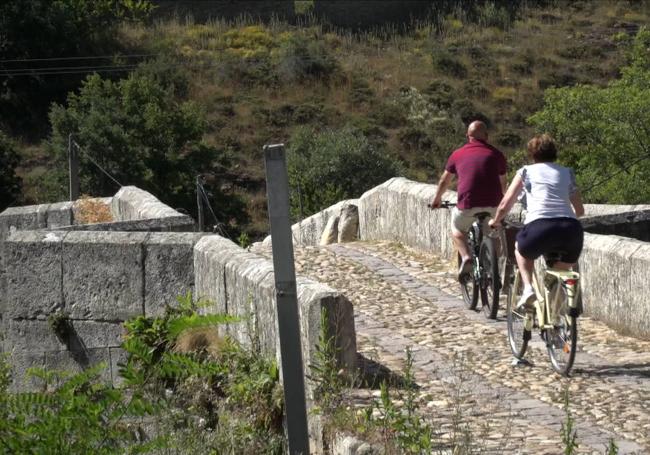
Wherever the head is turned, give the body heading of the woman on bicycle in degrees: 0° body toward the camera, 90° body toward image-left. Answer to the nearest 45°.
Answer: approximately 135°

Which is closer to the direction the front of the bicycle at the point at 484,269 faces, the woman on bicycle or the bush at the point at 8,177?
the bush

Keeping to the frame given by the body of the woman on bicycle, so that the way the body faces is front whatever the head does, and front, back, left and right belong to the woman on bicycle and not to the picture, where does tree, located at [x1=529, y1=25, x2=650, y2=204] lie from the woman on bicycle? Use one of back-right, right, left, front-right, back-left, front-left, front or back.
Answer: front-right

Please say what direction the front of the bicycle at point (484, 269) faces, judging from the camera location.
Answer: facing away from the viewer and to the left of the viewer

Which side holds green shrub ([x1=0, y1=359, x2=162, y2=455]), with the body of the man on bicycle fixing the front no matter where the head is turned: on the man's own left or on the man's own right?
on the man's own left

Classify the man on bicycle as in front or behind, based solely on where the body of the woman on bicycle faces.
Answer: in front

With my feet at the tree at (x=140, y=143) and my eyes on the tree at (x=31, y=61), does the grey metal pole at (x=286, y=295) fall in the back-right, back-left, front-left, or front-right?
back-left

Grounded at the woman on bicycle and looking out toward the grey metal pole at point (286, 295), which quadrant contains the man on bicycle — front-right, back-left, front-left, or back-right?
back-right

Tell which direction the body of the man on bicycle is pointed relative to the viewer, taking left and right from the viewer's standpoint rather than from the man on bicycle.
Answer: facing away from the viewer and to the left of the viewer

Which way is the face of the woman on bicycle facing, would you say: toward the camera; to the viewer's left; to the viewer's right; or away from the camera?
away from the camera

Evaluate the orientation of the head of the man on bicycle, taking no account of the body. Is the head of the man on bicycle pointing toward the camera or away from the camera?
away from the camera

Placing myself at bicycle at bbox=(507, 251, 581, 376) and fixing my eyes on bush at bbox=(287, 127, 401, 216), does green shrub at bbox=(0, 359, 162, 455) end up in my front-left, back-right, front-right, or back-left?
back-left
